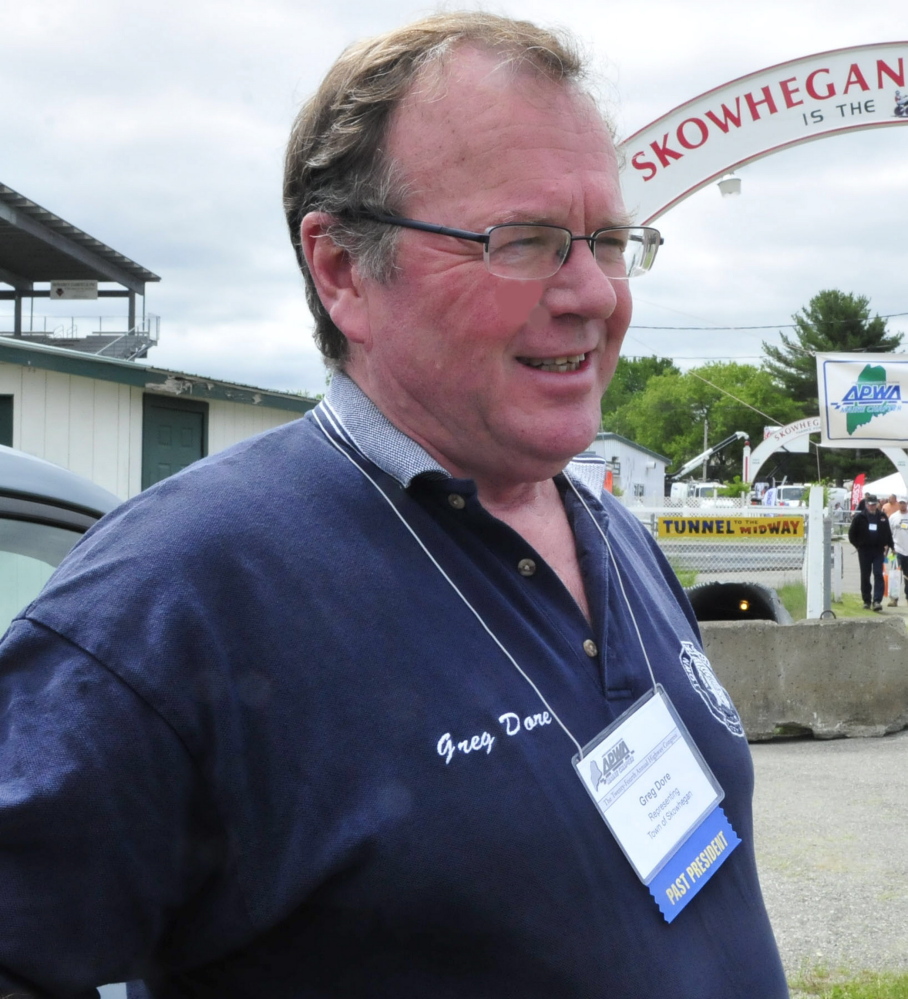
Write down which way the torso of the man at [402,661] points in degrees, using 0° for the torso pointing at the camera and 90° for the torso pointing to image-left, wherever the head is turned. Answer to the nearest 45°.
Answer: approximately 315°

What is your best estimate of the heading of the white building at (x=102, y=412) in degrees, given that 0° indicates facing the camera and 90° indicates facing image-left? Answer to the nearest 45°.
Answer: approximately 315°

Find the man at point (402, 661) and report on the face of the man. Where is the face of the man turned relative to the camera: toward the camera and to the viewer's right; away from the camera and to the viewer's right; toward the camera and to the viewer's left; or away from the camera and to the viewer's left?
toward the camera and to the viewer's right

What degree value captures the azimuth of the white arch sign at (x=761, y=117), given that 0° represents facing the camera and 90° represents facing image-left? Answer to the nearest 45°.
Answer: approximately 0°

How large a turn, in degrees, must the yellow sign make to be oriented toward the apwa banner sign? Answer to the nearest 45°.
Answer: approximately 45° to its left

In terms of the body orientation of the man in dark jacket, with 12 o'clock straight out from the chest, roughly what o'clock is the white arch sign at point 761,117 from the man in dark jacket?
The white arch sign is roughly at 12 o'clock from the man in dark jacket.

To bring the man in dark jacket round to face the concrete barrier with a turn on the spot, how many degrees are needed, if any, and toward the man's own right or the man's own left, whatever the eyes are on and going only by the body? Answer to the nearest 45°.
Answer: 0° — they already face it

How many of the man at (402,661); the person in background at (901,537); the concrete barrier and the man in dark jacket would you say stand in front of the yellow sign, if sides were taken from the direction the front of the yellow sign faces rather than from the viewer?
2

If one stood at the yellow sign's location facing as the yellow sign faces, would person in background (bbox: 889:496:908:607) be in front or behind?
behind

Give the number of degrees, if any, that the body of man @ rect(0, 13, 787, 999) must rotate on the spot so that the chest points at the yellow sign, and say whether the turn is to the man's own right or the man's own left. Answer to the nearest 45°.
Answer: approximately 135° to the man's own left

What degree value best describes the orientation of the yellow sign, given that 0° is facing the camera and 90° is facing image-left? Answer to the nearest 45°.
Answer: approximately 0°

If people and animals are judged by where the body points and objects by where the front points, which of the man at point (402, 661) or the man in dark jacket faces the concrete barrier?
the man in dark jacket
